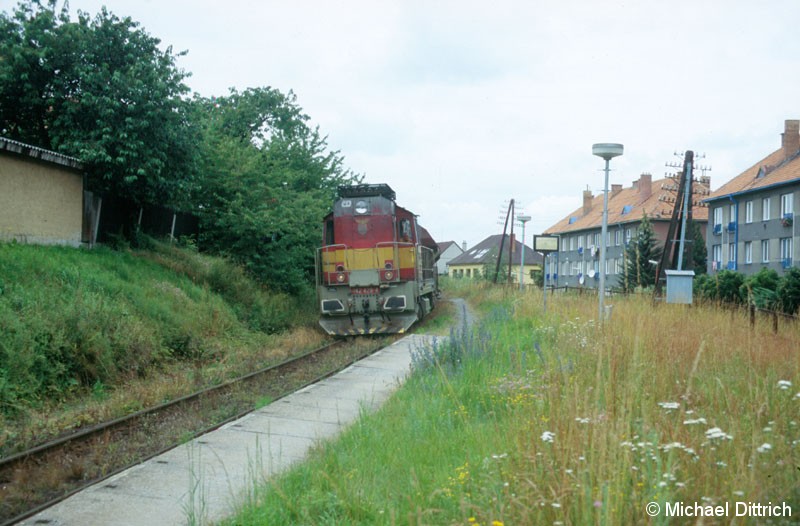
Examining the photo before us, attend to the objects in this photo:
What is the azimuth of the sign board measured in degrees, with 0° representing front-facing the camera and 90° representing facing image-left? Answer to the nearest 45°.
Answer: approximately 0°

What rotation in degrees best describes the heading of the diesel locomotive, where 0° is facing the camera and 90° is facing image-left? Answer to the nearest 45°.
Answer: approximately 0°

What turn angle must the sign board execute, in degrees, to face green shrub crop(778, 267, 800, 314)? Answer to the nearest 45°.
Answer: approximately 90° to its left

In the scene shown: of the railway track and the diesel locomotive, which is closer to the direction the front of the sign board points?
the railway track

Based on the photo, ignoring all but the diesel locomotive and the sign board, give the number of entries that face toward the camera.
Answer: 2

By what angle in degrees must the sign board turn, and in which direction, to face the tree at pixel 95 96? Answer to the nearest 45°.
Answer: approximately 45° to its right

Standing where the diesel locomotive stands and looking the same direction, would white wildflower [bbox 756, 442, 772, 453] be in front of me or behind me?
in front

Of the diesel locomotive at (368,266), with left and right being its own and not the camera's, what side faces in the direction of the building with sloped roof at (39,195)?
right

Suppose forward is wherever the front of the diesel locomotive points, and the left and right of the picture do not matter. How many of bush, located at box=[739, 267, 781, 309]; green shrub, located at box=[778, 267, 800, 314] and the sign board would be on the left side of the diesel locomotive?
3

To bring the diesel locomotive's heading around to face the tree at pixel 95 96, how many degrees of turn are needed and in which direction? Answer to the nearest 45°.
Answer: approximately 90° to its right

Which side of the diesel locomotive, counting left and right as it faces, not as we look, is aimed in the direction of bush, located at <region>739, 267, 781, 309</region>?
left
